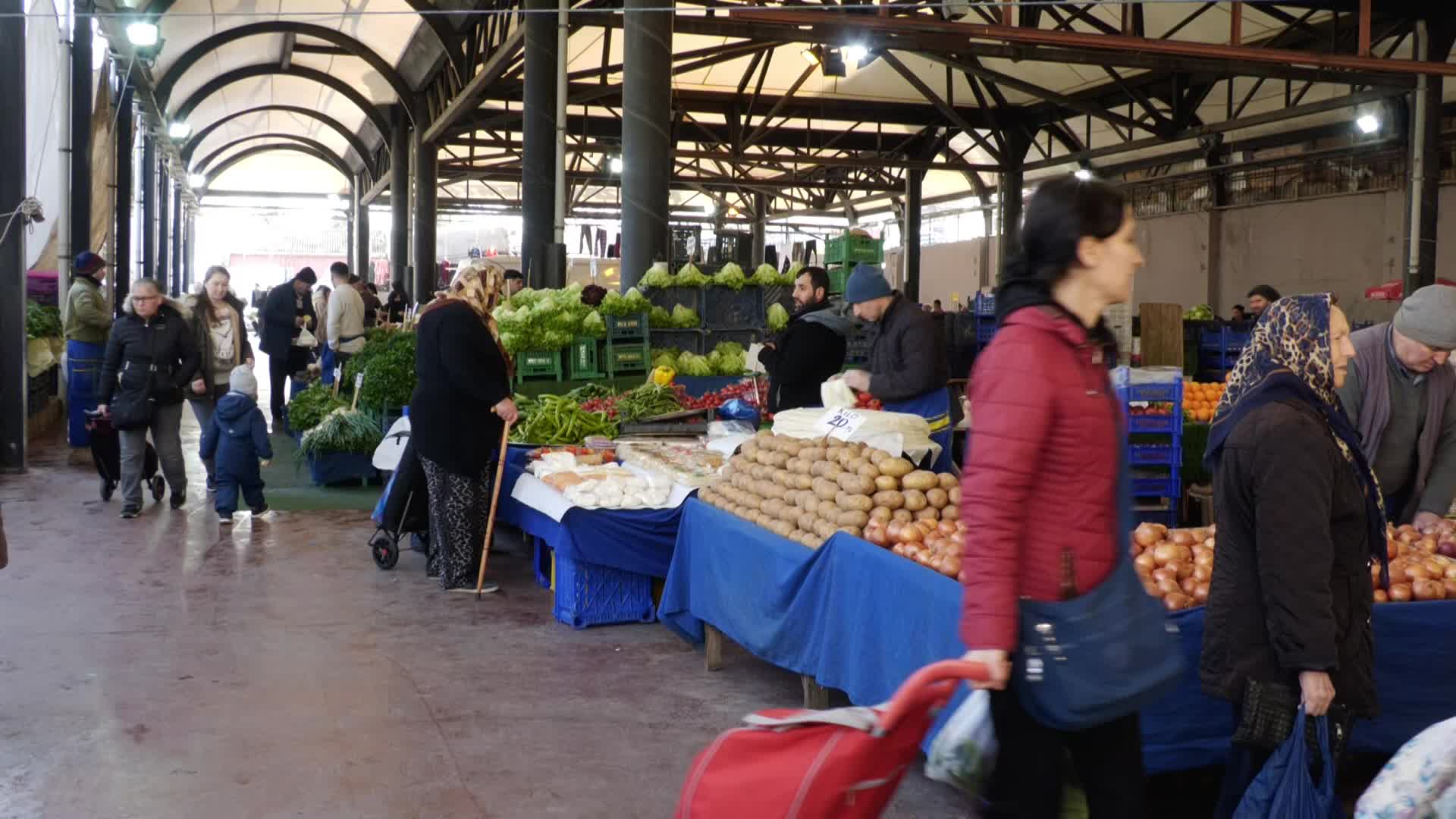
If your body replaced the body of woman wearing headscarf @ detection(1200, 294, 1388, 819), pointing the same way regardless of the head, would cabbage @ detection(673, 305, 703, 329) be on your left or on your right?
on your left

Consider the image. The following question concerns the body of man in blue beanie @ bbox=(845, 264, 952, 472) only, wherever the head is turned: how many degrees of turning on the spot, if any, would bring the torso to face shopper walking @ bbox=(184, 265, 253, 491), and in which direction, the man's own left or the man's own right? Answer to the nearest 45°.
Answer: approximately 45° to the man's own right

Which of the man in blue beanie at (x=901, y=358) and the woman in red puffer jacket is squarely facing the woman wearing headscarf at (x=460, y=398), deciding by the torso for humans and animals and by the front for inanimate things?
the man in blue beanie

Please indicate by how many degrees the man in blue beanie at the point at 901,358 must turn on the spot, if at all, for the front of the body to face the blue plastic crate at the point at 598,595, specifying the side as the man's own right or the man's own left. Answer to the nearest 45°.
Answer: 0° — they already face it

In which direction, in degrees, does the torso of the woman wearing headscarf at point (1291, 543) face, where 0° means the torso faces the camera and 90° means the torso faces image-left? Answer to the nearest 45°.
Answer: approximately 270°

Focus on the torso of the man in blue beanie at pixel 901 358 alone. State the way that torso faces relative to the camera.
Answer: to the viewer's left

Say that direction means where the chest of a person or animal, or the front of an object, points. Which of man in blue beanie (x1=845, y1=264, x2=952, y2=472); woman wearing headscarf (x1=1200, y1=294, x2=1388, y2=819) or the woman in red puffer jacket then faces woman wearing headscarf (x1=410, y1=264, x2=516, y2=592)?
the man in blue beanie

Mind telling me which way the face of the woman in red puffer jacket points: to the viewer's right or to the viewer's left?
to the viewer's right

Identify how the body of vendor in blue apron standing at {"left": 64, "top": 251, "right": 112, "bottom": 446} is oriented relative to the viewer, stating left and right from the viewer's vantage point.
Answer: facing to the right of the viewer

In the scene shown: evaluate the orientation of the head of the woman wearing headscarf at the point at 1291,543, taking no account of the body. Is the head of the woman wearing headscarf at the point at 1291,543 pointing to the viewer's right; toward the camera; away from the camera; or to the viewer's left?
to the viewer's right

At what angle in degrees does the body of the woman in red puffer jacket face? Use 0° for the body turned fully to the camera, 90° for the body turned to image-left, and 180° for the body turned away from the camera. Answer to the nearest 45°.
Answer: approximately 270°
